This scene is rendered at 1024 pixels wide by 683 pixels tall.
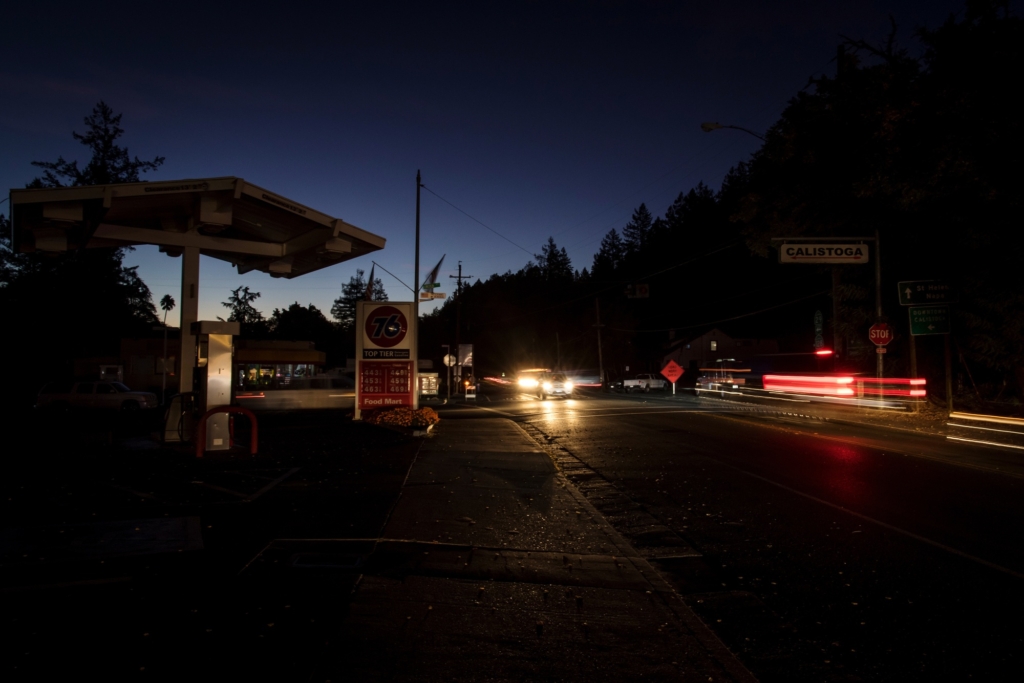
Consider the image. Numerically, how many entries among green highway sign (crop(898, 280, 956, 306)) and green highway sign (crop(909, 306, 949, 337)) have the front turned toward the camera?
2

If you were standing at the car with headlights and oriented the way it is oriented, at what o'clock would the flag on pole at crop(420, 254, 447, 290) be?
The flag on pole is roughly at 1 o'clock from the car with headlights.

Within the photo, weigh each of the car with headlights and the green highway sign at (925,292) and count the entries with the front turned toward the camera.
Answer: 2

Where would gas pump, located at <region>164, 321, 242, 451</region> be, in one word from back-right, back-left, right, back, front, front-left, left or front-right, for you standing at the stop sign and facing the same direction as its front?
front-right

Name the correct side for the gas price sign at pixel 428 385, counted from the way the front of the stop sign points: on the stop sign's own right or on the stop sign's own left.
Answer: on the stop sign's own right

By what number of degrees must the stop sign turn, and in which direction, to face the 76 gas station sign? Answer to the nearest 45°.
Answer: approximately 45° to its right

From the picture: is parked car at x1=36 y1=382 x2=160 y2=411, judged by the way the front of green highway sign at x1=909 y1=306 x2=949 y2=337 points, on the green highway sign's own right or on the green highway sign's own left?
on the green highway sign's own right

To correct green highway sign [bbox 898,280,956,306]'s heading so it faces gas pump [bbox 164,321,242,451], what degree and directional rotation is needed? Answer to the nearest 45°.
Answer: approximately 45° to its right

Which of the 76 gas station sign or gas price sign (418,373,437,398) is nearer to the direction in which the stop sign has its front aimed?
the 76 gas station sign

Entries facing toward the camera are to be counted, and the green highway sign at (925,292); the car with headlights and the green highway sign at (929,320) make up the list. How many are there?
3

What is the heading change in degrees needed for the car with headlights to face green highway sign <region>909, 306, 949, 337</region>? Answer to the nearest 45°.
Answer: approximately 45° to its left
